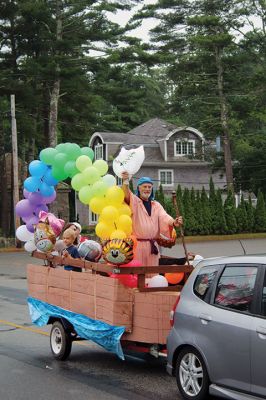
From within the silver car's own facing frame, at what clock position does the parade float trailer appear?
The parade float trailer is roughly at 6 o'clock from the silver car.

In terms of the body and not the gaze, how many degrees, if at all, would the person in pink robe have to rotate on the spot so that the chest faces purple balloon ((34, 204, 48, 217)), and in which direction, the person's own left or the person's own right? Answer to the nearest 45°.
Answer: approximately 135° to the person's own right

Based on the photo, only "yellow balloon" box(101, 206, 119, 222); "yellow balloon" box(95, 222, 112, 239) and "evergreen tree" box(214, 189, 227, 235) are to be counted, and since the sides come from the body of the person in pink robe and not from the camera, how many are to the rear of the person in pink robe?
1

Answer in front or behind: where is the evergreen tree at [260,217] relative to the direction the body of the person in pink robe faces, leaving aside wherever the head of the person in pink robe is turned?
behind

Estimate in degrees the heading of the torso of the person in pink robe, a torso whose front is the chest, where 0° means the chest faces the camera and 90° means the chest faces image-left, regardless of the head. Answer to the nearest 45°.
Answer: approximately 0°

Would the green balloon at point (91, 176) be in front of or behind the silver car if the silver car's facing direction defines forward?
behind

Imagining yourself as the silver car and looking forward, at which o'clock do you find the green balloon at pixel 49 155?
The green balloon is roughly at 6 o'clock from the silver car.

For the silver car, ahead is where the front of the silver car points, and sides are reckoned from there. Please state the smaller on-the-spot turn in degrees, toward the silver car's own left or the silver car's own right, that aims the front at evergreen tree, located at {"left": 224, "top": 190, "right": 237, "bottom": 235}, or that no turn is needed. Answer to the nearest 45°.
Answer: approximately 135° to the silver car's own left

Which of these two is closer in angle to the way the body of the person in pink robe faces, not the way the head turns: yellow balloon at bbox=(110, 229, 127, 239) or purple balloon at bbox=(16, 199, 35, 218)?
the yellow balloon

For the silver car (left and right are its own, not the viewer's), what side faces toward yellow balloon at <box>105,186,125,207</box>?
back

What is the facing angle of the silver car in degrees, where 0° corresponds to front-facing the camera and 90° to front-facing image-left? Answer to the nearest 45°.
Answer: approximately 315°
